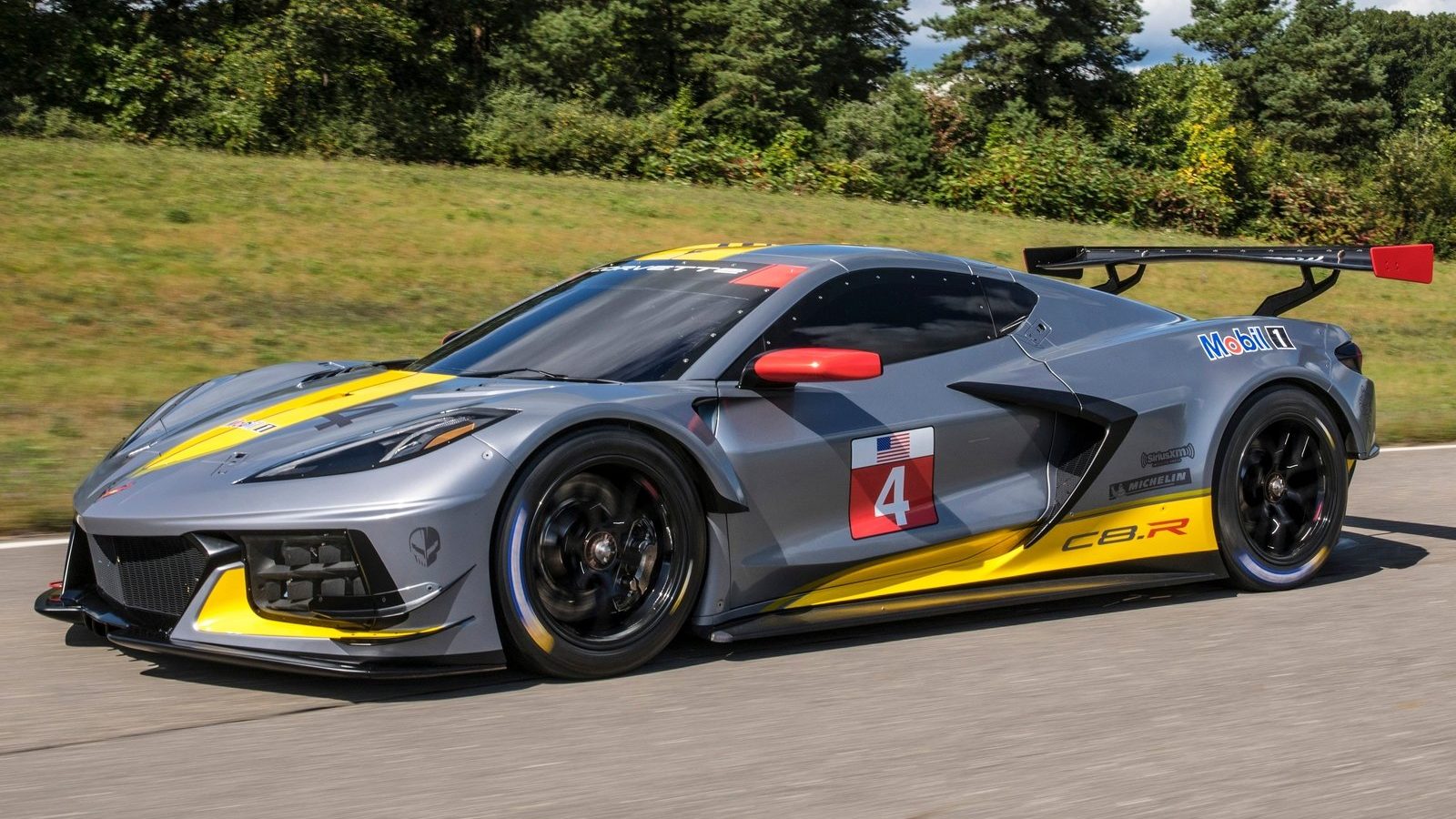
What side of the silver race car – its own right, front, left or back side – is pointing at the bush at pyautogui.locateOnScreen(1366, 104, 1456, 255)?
back

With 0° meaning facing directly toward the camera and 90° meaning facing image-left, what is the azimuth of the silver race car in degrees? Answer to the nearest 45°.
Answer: approximately 45°

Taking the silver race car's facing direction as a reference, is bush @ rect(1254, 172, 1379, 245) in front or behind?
behind

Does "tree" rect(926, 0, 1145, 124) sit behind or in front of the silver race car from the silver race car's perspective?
behind

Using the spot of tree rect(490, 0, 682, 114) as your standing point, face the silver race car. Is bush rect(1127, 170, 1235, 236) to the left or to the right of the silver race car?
left

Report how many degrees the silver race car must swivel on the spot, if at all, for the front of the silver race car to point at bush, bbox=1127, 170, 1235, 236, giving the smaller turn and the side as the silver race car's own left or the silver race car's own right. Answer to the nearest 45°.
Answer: approximately 135° to the silver race car's own right

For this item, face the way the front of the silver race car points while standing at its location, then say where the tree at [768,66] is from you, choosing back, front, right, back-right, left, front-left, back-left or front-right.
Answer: back-right

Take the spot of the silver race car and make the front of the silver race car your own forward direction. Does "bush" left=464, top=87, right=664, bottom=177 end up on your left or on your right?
on your right

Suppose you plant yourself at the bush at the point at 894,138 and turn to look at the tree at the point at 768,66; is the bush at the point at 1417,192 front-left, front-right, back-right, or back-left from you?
back-right

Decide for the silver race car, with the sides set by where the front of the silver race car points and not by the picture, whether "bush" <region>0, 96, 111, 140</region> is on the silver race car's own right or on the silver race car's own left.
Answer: on the silver race car's own right

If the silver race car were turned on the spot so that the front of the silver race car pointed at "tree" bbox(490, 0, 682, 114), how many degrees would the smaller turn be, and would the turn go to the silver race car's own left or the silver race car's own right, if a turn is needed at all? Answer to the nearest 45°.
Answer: approximately 135° to the silver race car's own right
